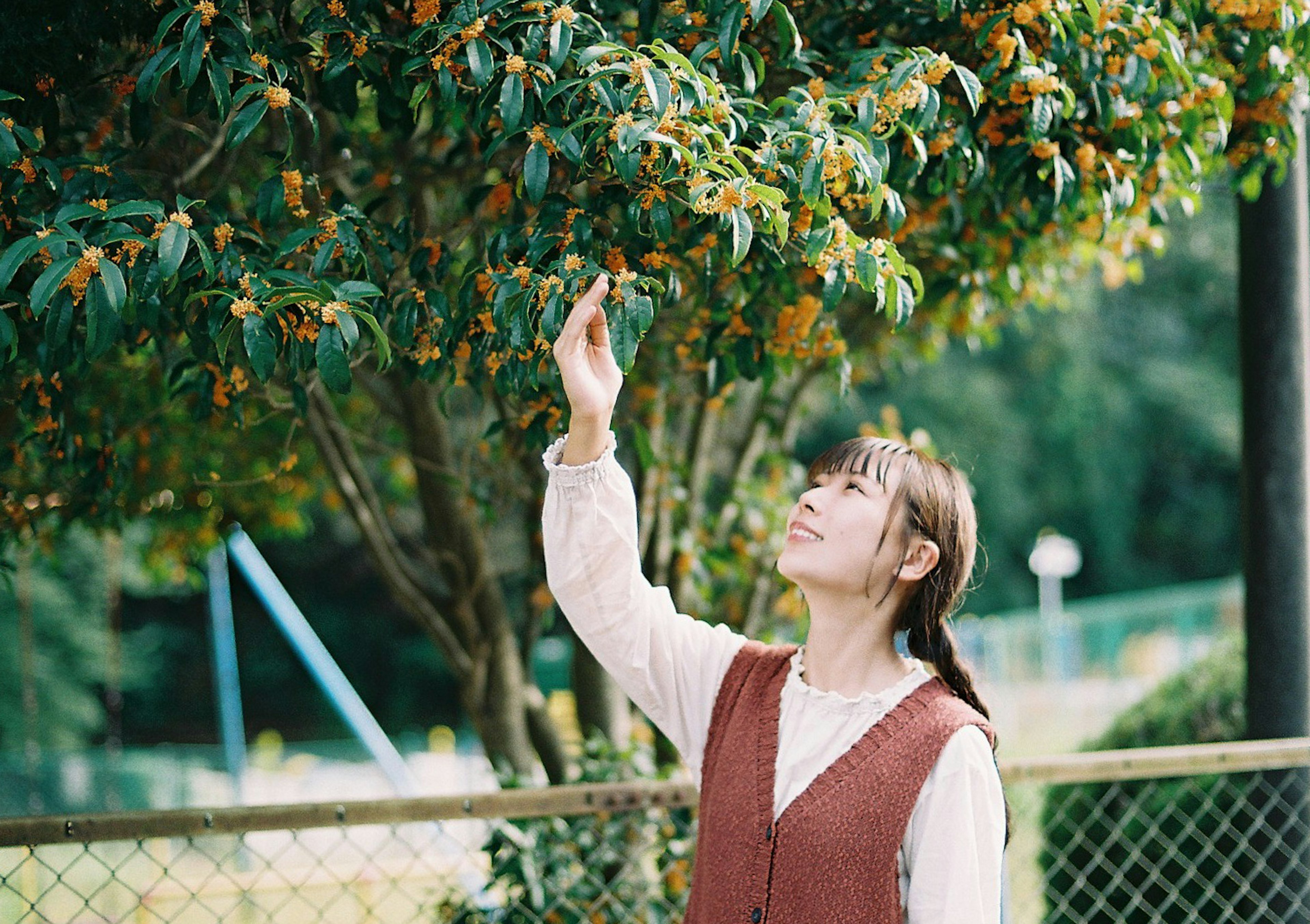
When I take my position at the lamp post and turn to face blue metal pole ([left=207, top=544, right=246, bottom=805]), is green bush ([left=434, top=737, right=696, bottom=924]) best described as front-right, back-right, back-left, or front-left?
front-left

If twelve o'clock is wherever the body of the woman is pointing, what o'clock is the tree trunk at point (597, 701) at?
The tree trunk is roughly at 4 o'clock from the woman.

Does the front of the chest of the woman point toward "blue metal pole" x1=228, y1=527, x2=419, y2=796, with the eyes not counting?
no

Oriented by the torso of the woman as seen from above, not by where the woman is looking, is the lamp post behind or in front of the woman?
behind

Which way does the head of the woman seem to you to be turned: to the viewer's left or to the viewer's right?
to the viewer's left

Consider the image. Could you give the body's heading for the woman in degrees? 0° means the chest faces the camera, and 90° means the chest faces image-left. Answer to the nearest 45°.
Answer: approximately 45°

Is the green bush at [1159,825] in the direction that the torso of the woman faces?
no

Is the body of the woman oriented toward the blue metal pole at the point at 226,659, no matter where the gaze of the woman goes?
no
